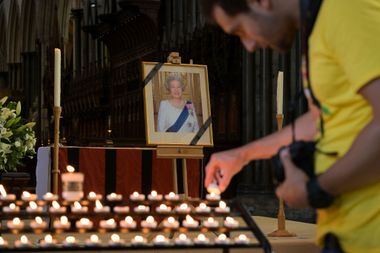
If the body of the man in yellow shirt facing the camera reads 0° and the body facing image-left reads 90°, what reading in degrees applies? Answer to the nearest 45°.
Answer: approximately 90°

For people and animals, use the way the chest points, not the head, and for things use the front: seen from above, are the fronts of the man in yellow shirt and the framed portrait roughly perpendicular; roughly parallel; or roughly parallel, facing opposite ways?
roughly perpendicular

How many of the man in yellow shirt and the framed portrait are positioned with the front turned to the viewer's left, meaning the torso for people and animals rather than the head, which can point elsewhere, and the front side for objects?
1

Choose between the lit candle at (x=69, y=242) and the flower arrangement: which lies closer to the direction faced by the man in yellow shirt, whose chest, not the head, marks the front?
the lit candle

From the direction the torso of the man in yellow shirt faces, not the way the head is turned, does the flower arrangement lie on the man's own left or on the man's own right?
on the man's own right

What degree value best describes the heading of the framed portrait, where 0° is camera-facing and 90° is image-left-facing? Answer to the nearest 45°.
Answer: approximately 0°

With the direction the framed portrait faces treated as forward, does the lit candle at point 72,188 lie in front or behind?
in front

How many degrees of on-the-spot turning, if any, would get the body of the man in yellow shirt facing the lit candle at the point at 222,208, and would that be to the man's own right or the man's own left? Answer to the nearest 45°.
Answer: approximately 45° to the man's own right

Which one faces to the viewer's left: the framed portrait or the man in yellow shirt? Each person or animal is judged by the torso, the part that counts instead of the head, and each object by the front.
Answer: the man in yellow shirt

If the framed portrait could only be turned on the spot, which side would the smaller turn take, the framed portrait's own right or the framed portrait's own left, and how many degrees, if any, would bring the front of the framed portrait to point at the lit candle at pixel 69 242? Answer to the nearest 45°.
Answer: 0° — it already faces it

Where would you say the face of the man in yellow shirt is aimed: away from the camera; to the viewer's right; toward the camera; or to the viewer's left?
to the viewer's left
